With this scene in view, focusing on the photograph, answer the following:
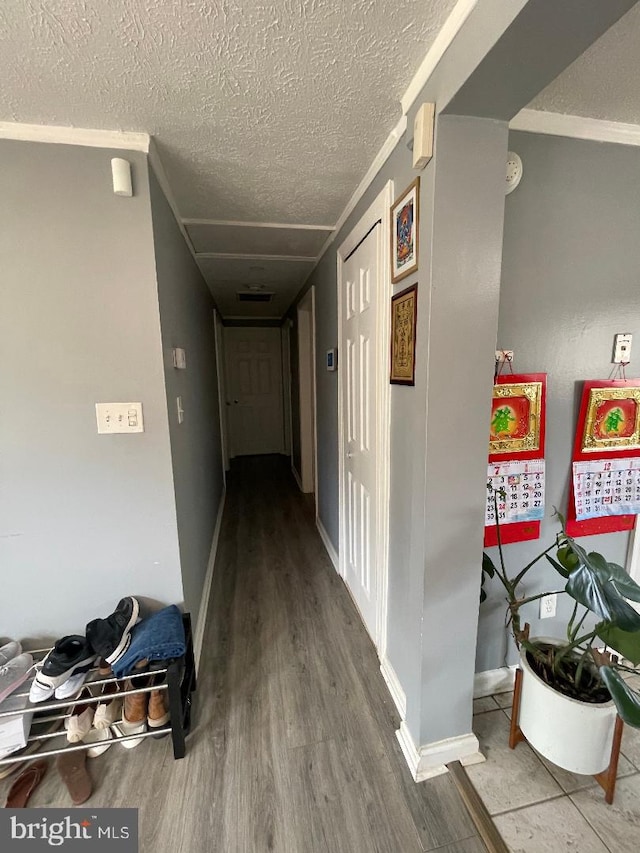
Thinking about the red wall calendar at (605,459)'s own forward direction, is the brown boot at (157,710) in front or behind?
in front

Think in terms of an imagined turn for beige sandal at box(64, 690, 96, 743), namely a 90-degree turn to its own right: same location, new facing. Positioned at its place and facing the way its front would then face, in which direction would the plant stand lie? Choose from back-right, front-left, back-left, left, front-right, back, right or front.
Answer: back

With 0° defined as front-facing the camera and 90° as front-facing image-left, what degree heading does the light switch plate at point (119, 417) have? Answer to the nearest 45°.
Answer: approximately 0°

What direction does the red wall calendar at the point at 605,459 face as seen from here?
toward the camera

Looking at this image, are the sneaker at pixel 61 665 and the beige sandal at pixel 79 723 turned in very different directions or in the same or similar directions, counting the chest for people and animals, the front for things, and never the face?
same or similar directions

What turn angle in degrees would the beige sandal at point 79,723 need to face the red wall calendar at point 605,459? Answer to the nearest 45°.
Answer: approximately 90° to its left

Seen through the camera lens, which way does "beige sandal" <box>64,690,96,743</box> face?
facing the viewer and to the left of the viewer

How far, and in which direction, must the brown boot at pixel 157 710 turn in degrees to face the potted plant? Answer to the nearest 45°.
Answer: approximately 45° to its left

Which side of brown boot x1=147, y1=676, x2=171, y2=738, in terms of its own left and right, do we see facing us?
front

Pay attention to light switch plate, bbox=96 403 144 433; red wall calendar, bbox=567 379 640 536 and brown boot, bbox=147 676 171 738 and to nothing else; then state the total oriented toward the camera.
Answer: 3
